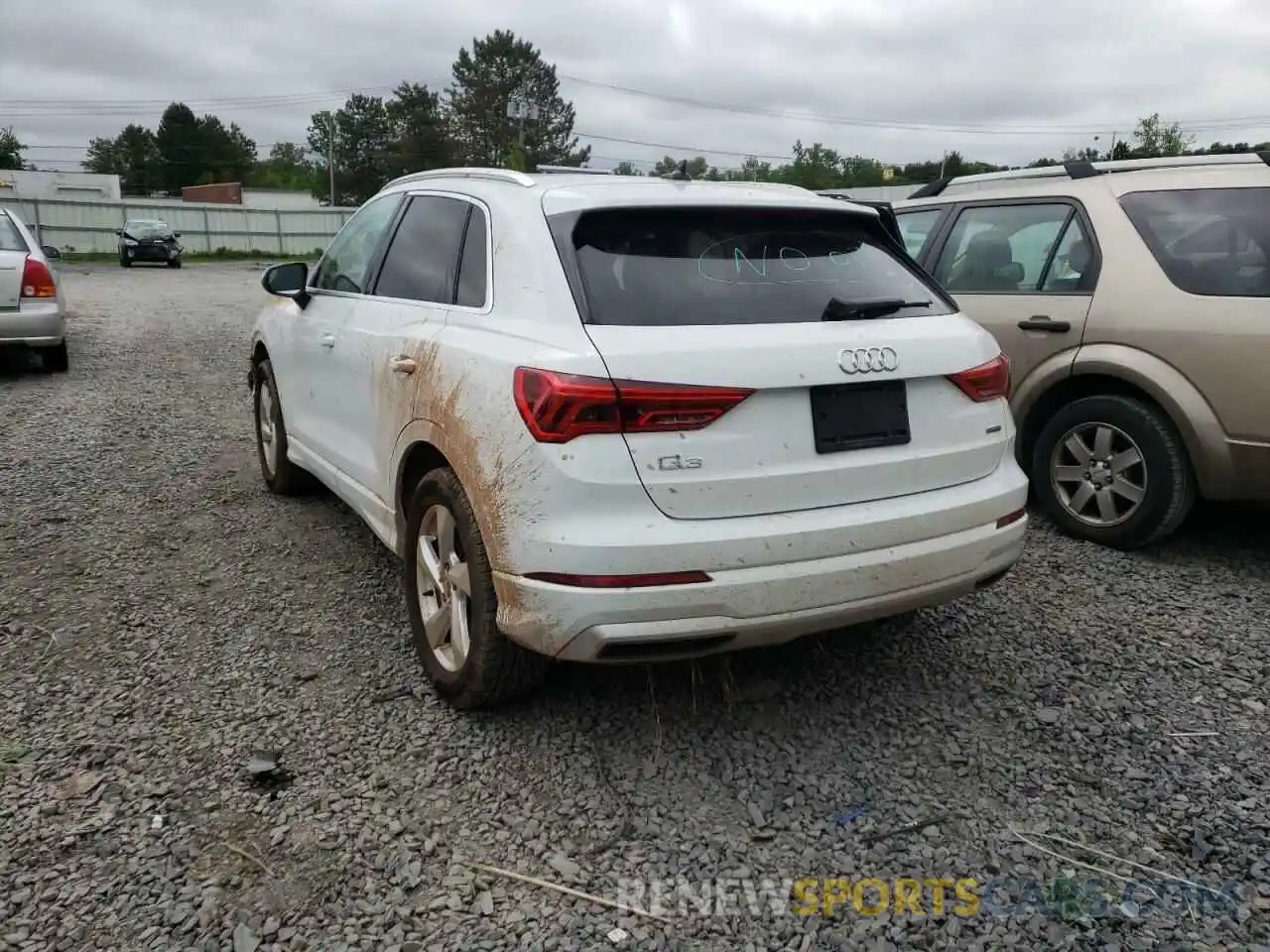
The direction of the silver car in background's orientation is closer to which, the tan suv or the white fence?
the white fence

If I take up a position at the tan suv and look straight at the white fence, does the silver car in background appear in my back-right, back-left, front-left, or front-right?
front-left

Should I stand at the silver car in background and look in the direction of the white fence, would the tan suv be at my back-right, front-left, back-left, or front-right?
back-right

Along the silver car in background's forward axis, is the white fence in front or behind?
in front

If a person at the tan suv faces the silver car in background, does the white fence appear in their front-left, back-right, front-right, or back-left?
front-right

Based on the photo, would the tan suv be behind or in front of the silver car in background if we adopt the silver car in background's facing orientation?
behind

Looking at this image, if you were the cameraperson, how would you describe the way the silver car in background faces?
facing away from the viewer
